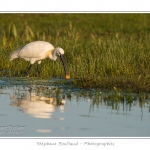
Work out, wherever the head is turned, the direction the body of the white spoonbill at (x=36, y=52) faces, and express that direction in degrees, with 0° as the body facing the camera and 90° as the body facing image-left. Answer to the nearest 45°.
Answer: approximately 270°
